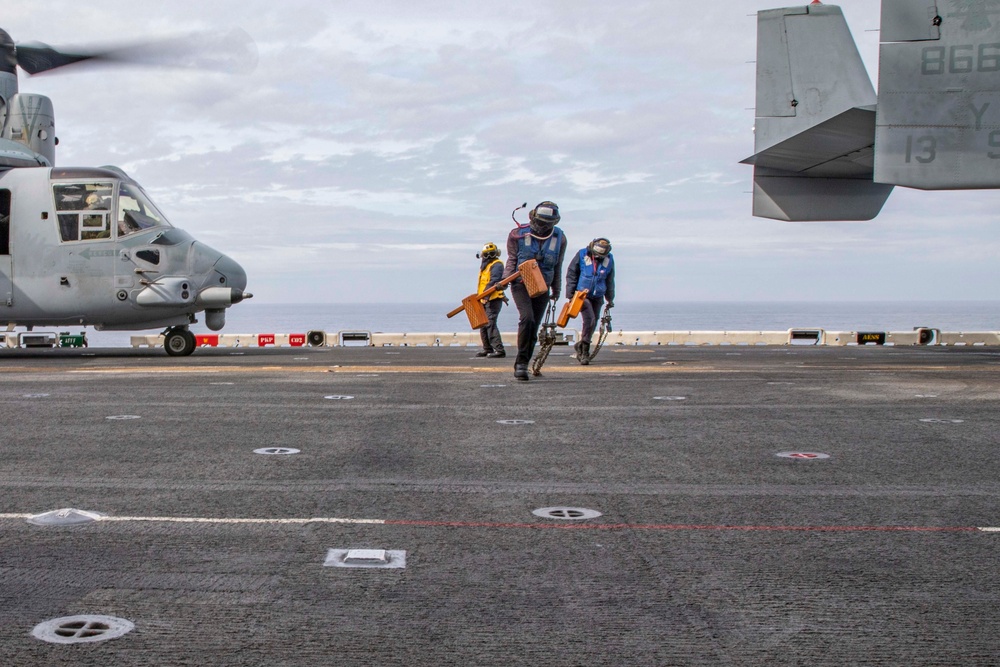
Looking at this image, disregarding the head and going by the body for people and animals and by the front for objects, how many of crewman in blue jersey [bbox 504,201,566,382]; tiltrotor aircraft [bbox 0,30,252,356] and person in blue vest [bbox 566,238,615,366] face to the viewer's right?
1

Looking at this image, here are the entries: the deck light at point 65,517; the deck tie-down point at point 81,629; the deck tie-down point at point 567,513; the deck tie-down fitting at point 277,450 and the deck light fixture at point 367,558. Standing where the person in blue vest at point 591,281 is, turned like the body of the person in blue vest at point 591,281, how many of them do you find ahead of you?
5

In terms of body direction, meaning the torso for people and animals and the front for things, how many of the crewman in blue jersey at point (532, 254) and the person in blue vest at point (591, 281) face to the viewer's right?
0

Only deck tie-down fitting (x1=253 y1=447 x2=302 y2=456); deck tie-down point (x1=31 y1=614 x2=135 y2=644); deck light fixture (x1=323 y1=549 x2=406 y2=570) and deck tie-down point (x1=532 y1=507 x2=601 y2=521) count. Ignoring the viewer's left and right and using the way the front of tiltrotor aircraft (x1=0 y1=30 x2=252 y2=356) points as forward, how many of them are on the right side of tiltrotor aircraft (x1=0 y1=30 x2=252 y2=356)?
4

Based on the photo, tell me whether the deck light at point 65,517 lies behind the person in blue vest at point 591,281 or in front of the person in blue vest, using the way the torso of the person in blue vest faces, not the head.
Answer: in front

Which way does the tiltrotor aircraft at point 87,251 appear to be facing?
to the viewer's right

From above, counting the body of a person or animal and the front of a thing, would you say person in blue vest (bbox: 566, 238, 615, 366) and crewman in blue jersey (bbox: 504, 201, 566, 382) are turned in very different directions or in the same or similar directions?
same or similar directions

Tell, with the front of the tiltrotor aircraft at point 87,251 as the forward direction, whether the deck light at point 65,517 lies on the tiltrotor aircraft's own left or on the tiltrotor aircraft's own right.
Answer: on the tiltrotor aircraft's own right

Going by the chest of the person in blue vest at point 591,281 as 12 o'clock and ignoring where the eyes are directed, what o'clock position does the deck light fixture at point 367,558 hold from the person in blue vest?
The deck light fixture is roughly at 12 o'clock from the person in blue vest.

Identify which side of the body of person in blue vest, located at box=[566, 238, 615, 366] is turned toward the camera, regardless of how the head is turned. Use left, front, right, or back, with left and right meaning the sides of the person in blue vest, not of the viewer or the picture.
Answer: front

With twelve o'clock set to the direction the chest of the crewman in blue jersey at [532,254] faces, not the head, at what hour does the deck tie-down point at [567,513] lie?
The deck tie-down point is roughly at 12 o'clock from the crewman in blue jersey.

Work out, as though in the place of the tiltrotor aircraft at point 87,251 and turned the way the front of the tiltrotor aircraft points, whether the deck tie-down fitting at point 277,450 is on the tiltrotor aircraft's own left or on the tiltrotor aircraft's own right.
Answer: on the tiltrotor aircraft's own right

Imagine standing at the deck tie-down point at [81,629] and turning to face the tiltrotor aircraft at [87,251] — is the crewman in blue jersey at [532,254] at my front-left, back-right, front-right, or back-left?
front-right

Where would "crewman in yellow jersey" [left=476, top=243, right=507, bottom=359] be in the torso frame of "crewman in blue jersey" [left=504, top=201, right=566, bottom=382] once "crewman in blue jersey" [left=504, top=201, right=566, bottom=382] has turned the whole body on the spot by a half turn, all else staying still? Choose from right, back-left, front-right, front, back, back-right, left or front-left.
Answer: front

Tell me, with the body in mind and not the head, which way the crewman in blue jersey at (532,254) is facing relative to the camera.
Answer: toward the camera

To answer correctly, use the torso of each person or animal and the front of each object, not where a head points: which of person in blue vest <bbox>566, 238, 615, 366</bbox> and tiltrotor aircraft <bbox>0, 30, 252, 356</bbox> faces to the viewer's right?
the tiltrotor aircraft

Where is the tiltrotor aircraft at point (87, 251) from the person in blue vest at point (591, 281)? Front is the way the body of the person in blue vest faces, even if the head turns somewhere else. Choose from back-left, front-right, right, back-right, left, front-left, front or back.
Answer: right

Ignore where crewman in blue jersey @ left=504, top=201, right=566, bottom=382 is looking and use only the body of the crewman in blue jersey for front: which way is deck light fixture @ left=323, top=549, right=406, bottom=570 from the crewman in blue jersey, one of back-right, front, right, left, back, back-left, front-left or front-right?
front
